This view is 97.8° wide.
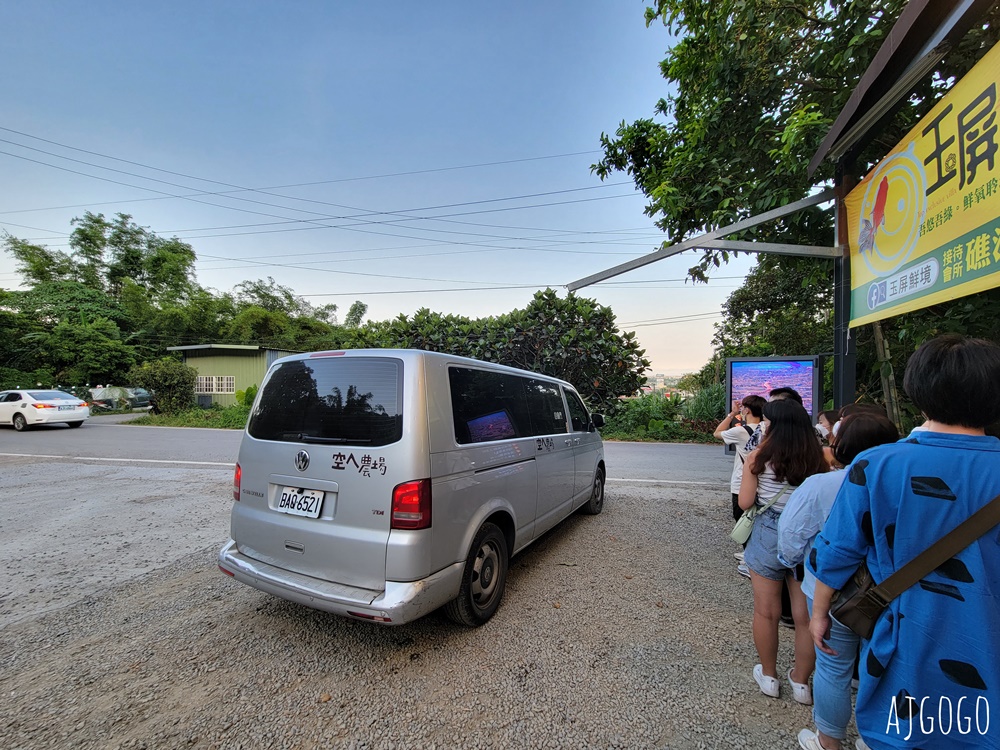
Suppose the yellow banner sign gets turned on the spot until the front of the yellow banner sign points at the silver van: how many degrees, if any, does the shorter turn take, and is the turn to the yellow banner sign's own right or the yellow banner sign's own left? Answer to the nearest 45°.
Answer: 0° — it already faces it

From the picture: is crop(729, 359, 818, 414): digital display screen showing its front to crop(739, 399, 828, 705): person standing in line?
yes

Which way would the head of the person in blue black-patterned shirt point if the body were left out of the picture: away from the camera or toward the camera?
away from the camera

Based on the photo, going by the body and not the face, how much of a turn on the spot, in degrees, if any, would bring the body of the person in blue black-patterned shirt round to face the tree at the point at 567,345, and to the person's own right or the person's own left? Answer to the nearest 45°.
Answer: approximately 45° to the person's own left

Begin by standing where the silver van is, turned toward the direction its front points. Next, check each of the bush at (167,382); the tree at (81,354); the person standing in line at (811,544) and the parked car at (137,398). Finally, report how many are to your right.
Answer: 1

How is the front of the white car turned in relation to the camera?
facing away from the viewer and to the left of the viewer

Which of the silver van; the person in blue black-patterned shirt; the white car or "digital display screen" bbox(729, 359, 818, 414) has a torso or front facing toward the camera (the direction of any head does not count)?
the digital display screen

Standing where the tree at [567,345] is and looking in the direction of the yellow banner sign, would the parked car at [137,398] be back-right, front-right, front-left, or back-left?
back-right

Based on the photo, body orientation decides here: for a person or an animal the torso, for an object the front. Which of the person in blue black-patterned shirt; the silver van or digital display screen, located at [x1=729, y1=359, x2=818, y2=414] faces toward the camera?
the digital display screen

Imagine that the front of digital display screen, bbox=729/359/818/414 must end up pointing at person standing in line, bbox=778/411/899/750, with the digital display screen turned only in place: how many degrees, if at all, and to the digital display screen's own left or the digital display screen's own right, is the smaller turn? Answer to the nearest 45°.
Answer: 0° — it already faces them

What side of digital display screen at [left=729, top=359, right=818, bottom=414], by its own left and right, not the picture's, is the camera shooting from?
front

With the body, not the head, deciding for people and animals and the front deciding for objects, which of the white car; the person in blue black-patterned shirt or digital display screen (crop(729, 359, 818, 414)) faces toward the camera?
the digital display screen

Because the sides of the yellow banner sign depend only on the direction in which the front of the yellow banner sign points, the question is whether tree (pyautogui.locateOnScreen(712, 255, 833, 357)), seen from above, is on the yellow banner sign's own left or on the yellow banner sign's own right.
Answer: on the yellow banner sign's own right

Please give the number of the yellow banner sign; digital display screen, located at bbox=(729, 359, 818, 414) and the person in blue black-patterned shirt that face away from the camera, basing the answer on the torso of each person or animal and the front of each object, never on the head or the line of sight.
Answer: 1

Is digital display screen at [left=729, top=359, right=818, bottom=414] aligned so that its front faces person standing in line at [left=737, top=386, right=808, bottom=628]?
yes

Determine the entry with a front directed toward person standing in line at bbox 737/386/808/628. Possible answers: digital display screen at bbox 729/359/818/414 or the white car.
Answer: the digital display screen

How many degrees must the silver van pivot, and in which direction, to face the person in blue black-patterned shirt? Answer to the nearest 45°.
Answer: approximately 90° to its right
